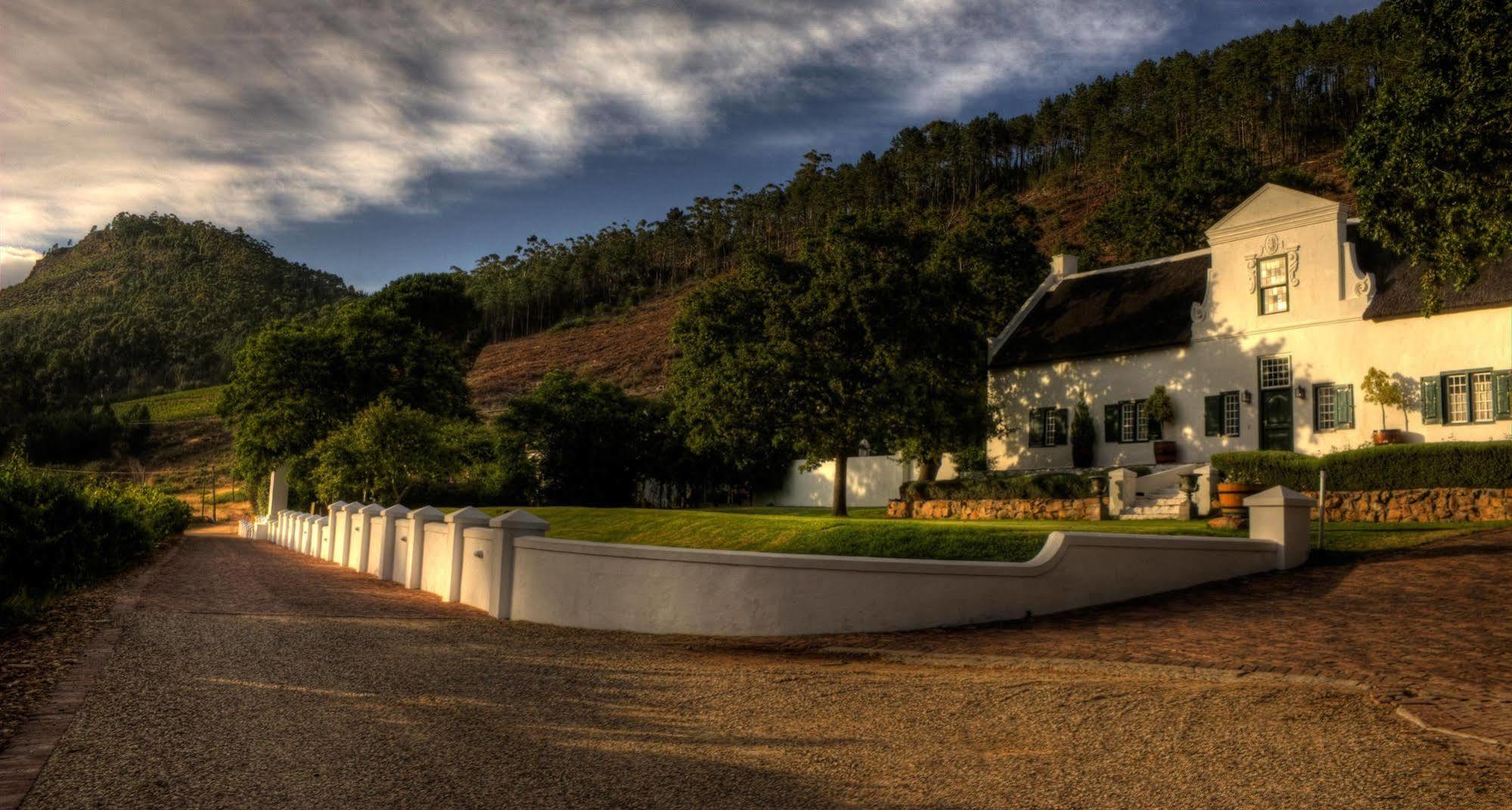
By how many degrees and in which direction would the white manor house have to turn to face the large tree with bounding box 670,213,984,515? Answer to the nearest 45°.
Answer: approximately 45° to its right

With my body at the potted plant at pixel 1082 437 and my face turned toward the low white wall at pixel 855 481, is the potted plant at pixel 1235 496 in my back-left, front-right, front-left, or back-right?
back-left

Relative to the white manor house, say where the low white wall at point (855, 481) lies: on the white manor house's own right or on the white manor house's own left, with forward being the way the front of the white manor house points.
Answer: on the white manor house's own right

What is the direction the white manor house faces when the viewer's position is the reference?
facing the viewer and to the left of the viewer

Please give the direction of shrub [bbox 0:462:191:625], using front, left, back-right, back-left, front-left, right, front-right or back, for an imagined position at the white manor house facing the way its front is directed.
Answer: front

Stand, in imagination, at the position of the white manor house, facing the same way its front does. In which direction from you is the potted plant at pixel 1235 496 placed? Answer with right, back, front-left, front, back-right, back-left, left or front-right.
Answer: front-left

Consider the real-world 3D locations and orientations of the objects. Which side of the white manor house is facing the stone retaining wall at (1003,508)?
front
